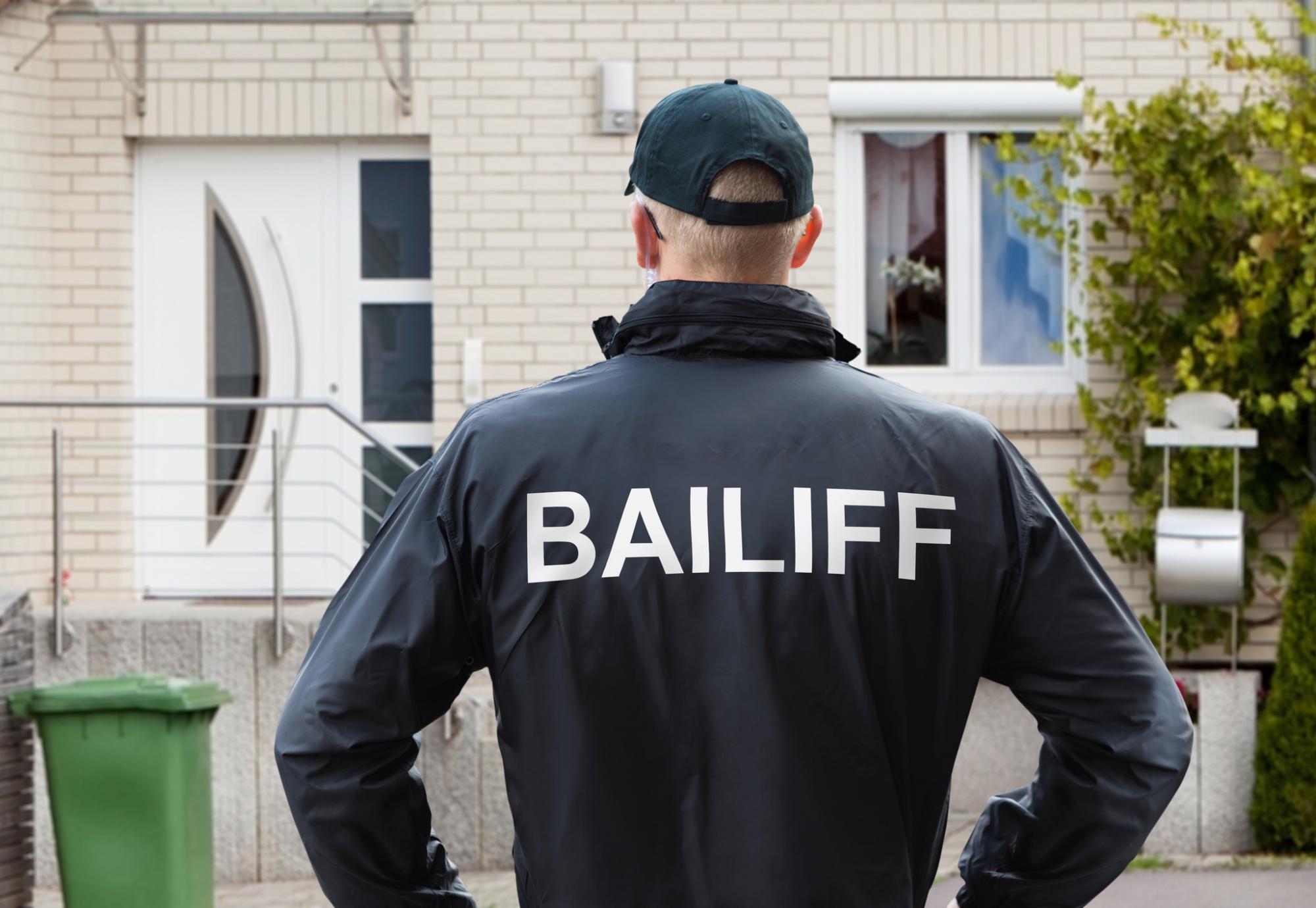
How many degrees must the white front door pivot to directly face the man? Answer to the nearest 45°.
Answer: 0° — it already faces them

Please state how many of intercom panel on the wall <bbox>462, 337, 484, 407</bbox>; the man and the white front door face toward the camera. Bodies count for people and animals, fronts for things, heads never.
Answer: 2

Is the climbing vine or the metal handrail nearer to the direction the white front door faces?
the metal handrail

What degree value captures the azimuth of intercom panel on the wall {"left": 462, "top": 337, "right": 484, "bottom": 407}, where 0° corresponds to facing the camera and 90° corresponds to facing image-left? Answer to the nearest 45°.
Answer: approximately 0°

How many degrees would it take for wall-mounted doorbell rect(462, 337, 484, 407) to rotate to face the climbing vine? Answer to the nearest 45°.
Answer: approximately 90° to its left

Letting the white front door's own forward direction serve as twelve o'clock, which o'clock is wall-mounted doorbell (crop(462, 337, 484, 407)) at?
The wall-mounted doorbell is roughly at 10 o'clock from the white front door.

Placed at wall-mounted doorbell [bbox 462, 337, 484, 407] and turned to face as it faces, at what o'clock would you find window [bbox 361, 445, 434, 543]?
The window is roughly at 4 o'clock from the wall-mounted doorbell.

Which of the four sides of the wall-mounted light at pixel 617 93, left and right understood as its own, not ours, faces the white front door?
right

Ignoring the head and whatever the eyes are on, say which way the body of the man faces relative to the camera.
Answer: away from the camera

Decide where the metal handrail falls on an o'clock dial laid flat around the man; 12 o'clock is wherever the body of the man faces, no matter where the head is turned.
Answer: The metal handrail is roughly at 11 o'clock from the man.

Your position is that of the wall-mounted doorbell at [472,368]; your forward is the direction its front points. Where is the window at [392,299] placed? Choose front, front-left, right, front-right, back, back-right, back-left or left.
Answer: back-right

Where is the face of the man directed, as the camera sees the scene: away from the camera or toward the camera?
away from the camera

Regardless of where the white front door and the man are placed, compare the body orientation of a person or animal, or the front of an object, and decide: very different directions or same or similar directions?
very different directions

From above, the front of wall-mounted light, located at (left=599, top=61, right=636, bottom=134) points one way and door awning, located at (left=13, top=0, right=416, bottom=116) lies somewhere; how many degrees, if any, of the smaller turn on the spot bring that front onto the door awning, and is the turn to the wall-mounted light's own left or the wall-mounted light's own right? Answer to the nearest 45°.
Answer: approximately 90° to the wall-mounted light's own right
